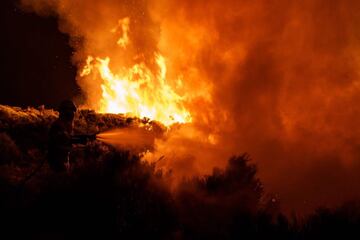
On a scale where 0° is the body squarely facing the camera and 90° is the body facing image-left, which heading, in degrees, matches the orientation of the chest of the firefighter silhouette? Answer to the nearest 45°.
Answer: approximately 270°

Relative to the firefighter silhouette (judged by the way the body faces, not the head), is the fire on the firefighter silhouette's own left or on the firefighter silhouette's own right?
on the firefighter silhouette's own left
